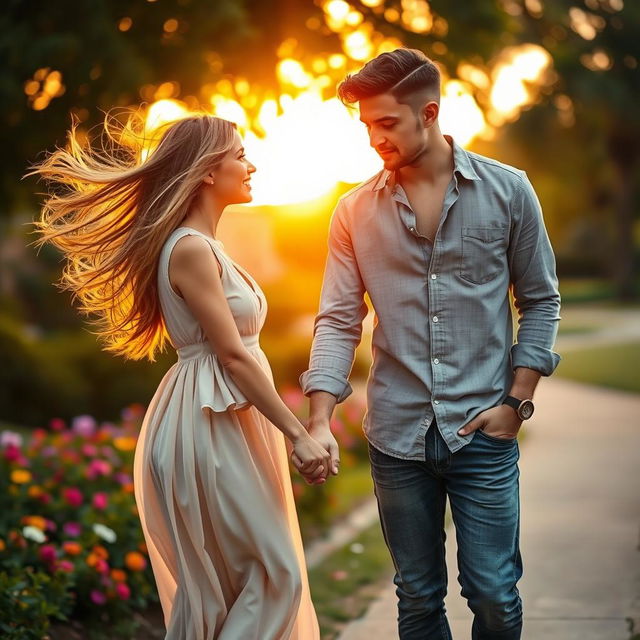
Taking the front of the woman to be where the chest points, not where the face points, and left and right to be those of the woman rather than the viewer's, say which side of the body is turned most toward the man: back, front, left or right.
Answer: front

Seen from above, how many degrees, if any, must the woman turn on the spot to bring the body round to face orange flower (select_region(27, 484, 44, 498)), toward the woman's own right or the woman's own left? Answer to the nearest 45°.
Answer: approximately 135° to the woman's own left

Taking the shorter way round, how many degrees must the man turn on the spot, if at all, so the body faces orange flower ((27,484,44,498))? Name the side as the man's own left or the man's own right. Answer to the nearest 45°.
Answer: approximately 135° to the man's own right

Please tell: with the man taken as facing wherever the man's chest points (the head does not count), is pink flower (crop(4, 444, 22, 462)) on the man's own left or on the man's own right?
on the man's own right

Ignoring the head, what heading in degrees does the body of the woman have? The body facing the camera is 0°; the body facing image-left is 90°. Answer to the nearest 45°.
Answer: approximately 270°

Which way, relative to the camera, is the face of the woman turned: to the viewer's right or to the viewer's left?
to the viewer's right

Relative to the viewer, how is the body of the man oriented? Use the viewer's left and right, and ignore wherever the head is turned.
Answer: facing the viewer

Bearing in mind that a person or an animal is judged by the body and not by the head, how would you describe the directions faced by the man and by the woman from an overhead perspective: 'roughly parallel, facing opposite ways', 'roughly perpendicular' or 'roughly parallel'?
roughly perpendicular

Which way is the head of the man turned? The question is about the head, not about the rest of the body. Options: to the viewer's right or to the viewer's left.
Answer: to the viewer's left

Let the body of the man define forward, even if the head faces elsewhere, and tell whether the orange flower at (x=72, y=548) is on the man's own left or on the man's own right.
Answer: on the man's own right
